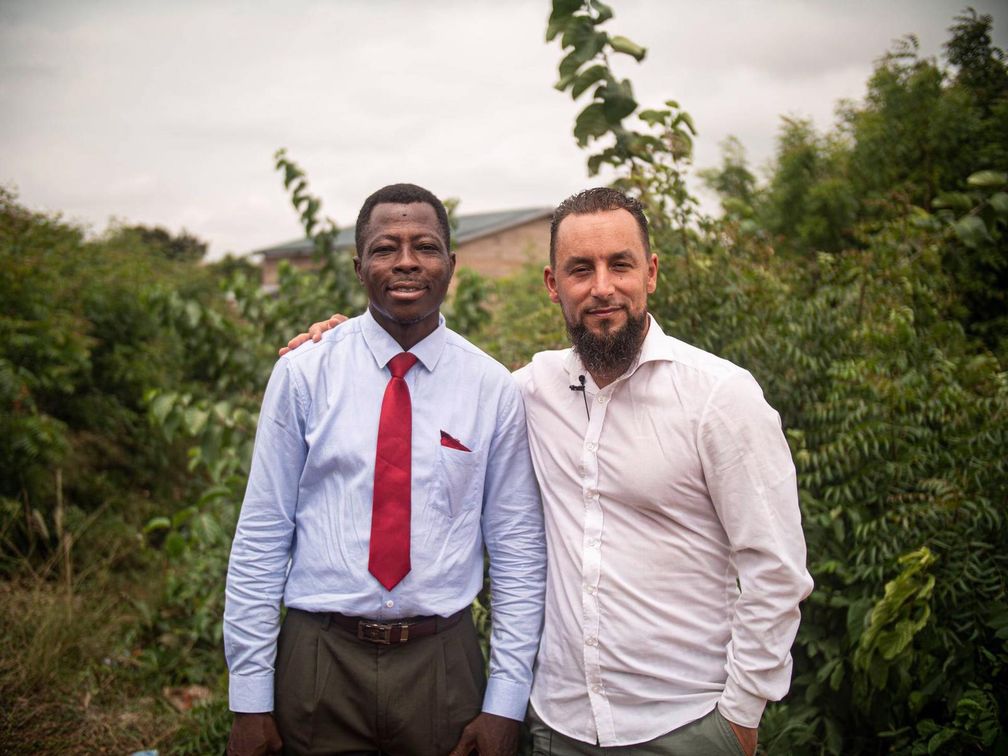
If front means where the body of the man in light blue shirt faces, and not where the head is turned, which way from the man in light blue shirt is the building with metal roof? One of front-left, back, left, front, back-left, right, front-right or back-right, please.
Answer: back

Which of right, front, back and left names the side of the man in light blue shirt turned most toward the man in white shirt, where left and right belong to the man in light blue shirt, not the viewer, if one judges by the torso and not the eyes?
left

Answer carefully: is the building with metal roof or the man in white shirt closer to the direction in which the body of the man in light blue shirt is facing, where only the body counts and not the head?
the man in white shirt

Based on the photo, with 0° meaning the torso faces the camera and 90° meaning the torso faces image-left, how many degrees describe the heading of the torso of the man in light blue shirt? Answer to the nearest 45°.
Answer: approximately 0°
